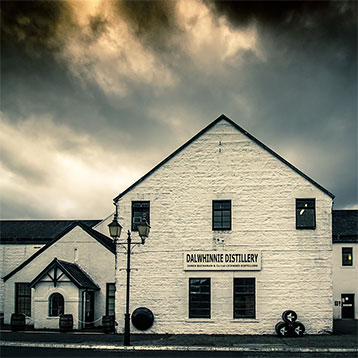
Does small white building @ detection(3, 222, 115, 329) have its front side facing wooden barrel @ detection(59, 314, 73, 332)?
yes

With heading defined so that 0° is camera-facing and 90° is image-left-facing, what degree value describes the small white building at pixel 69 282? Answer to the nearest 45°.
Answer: approximately 0°

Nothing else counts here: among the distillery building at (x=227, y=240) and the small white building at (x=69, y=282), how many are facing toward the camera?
2

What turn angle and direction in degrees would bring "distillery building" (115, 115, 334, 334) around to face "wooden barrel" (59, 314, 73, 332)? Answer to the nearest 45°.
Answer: approximately 90° to its right

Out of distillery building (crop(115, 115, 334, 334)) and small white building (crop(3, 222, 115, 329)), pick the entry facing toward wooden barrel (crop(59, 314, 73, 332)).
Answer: the small white building
